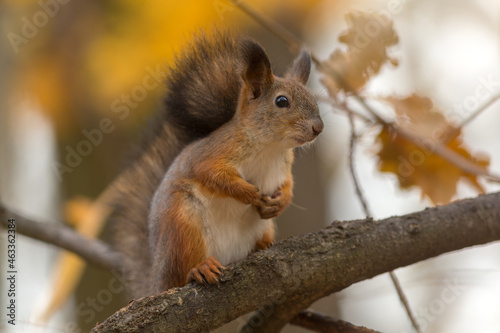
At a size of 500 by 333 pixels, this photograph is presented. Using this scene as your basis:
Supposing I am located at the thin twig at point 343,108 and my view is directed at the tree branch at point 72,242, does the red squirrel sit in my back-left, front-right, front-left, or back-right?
front-left

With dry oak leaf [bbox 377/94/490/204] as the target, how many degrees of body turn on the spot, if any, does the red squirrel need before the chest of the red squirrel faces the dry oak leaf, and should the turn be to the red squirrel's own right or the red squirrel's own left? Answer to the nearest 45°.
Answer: approximately 45° to the red squirrel's own left
